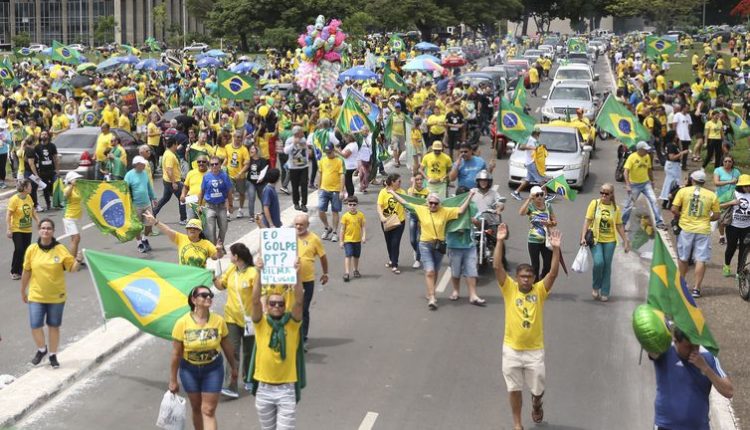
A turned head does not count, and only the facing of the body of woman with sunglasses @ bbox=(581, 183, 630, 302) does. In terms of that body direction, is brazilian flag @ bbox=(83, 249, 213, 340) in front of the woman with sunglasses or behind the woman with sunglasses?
in front

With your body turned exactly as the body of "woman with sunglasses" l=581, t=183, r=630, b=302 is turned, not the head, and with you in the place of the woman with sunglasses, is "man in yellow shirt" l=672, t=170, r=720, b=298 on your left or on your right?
on your left

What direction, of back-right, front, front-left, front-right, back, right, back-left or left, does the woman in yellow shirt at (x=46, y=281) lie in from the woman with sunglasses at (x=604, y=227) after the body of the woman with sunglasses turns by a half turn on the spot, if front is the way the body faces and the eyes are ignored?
back-left

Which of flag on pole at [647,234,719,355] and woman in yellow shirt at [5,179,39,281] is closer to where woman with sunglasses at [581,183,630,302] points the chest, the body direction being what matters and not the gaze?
the flag on pole

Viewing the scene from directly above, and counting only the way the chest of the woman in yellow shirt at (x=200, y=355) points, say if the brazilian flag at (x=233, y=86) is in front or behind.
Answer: behind

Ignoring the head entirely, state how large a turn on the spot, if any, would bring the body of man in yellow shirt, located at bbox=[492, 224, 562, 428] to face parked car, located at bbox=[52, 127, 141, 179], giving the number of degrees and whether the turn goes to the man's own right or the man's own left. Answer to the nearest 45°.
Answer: approximately 135° to the man's own right

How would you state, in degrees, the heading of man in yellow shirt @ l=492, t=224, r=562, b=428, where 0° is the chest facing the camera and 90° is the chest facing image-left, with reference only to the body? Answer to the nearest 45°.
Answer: approximately 0°

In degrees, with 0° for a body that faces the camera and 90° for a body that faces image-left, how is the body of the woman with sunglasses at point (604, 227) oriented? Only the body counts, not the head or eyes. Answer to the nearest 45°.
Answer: approximately 0°

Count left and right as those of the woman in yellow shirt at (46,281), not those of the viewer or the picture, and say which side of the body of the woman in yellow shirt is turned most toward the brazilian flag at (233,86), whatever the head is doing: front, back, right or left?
back
